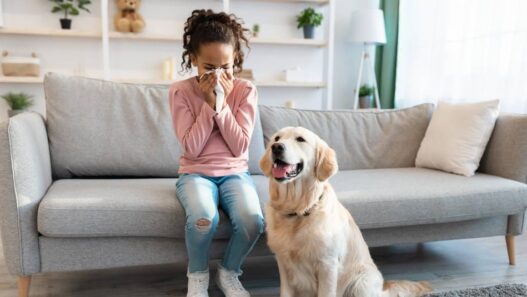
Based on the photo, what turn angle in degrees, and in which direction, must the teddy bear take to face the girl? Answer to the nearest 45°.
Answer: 0° — it already faces them

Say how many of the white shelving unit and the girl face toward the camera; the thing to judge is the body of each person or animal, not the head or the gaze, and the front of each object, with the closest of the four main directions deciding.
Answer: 2

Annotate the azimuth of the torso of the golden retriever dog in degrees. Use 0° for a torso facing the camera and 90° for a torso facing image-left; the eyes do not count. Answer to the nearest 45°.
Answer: approximately 45°

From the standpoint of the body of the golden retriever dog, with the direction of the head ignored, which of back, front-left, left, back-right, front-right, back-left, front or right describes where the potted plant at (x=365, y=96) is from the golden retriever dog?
back-right

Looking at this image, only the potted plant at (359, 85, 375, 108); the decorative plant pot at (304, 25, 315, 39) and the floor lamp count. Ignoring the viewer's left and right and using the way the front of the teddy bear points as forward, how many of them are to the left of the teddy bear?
3

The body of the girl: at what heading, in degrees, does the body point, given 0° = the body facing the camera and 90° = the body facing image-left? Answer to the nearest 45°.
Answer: approximately 0°

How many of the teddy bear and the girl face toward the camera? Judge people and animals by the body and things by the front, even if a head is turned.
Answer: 2

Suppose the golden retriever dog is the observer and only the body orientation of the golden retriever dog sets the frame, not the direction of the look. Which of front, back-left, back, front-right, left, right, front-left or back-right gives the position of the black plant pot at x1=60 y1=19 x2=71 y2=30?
right
